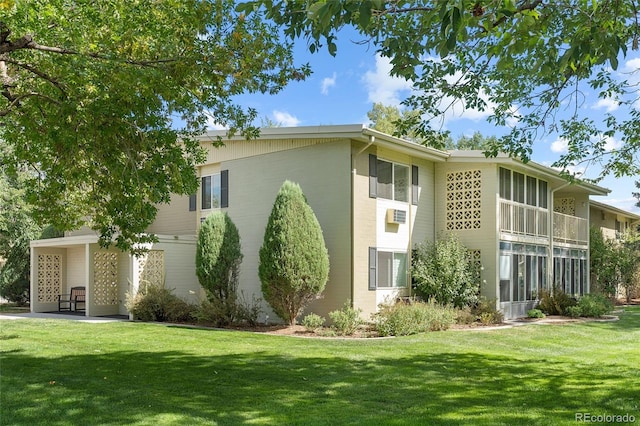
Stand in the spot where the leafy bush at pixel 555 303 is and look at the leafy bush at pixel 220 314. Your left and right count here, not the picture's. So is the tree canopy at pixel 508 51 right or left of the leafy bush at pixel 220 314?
left

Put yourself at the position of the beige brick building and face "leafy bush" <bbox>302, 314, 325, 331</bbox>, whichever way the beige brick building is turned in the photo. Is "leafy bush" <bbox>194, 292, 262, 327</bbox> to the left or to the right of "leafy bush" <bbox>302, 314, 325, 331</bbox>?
right
